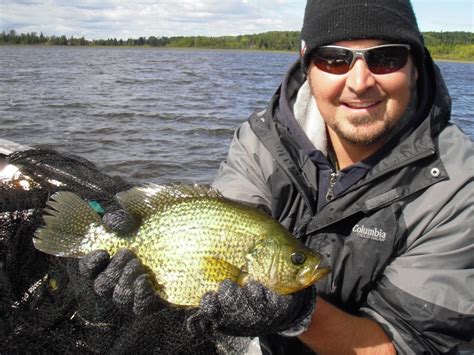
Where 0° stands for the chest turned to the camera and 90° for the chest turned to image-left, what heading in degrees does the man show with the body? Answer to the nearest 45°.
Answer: approximately 0°

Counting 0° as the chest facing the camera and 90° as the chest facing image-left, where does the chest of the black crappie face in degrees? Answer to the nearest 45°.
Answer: approximately 270°

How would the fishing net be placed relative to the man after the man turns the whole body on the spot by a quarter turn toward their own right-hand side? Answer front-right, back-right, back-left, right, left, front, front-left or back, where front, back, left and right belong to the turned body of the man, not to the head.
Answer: front
